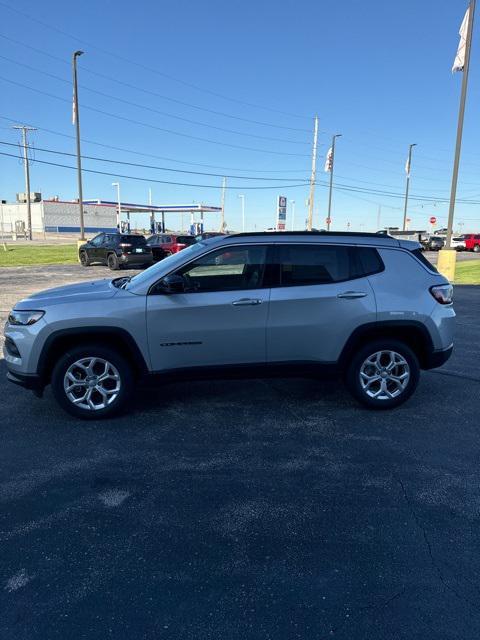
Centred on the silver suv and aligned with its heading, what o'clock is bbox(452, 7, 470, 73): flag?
The flag is roughly at 4 o'clock from the silver suv.

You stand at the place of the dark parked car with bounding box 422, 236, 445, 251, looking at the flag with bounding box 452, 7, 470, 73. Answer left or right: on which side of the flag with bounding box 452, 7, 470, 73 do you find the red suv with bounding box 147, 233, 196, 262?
right

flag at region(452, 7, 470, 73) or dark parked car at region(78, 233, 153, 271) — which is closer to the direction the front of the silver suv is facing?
the dark parked car

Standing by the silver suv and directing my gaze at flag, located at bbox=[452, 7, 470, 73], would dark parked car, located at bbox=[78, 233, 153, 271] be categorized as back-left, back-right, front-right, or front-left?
front-left

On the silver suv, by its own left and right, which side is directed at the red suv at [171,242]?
right

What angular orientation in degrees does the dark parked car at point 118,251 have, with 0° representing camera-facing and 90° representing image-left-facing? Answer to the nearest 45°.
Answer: approximately 135°

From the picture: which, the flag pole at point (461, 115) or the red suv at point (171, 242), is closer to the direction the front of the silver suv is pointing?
the red suv

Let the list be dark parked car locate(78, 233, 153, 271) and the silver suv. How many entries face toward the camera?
0

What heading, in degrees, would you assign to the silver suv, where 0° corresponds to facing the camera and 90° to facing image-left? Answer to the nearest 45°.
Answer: approximately 90°

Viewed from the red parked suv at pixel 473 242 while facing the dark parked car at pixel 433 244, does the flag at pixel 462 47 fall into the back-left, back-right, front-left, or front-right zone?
front-left

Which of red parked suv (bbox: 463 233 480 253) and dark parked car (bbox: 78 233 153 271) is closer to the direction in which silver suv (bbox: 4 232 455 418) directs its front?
the dark parked car

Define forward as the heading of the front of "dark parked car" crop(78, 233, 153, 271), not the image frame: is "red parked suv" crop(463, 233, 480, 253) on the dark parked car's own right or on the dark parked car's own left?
on the dark parked car's own right

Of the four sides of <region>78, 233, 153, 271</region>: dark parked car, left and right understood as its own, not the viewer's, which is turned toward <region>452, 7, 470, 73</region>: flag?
back
